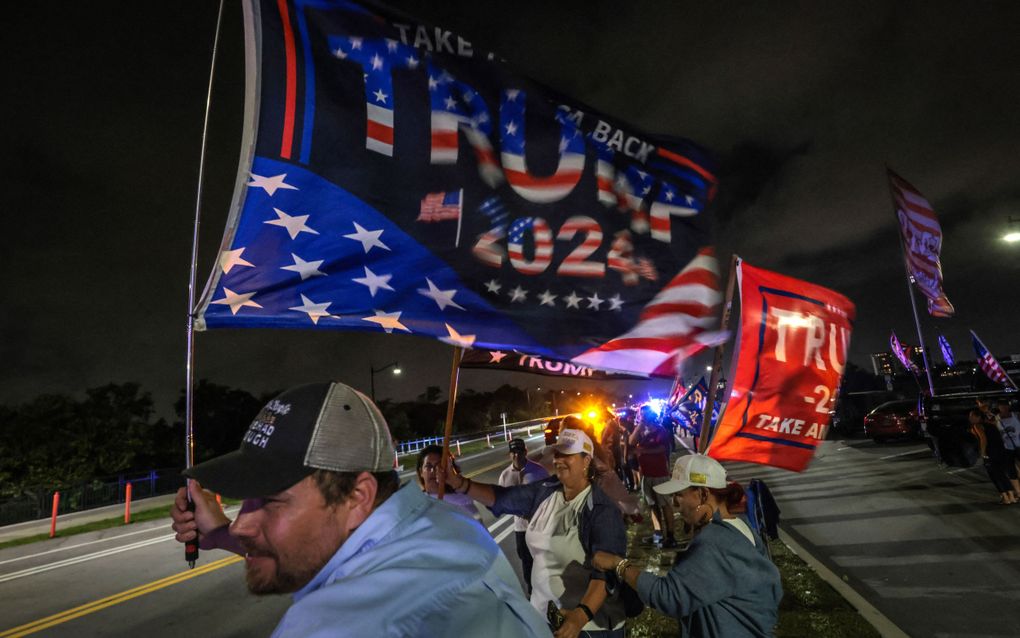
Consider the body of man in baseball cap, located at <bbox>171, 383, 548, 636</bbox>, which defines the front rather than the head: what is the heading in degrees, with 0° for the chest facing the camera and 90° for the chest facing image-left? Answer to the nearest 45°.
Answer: approximately 90°

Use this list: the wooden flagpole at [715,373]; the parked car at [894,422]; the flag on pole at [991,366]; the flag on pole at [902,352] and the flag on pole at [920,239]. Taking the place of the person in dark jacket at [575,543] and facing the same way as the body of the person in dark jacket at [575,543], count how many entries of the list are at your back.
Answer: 5

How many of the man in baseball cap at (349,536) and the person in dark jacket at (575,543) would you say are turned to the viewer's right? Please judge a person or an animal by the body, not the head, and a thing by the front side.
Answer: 0

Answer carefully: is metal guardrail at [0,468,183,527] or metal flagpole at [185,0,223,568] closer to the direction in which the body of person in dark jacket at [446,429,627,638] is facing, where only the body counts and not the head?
the metal flagpole

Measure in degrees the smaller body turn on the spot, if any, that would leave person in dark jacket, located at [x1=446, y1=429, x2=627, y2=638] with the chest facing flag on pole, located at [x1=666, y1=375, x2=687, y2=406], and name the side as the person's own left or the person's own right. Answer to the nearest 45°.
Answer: approximately 135° to the person's own right

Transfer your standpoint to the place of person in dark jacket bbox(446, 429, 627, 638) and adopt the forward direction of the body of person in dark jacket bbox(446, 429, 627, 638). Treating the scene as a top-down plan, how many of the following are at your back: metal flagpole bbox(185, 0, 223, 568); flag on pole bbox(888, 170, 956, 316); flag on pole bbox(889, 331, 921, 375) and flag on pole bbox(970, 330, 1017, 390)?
3

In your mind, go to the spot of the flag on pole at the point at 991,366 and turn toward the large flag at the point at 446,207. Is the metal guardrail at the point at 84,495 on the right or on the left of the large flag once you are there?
right

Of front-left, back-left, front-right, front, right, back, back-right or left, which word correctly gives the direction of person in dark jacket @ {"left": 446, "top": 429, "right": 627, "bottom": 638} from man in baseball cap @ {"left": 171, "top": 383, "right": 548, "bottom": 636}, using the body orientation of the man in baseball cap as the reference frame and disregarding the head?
back-right

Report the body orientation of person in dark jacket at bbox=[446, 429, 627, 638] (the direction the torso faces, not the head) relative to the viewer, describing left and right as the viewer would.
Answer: facing the viewer and to the left of the viewer

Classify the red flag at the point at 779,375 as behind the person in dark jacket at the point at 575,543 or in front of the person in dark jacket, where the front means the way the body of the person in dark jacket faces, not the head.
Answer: behind

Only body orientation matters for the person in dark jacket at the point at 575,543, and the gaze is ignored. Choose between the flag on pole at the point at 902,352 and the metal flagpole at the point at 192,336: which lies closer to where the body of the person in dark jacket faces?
the metal flagpole

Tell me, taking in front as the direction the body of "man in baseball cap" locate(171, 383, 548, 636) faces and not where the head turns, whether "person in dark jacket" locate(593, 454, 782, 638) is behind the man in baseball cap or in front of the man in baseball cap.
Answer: behind

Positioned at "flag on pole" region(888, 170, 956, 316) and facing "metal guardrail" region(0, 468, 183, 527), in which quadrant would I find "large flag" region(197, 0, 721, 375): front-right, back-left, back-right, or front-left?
front-left

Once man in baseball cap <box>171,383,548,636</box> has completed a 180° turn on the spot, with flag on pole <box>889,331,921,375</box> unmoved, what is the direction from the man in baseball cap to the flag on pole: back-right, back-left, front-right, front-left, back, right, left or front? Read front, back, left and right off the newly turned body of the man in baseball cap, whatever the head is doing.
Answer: front-left

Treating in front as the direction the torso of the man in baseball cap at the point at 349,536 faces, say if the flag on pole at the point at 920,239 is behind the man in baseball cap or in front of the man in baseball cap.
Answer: behind
